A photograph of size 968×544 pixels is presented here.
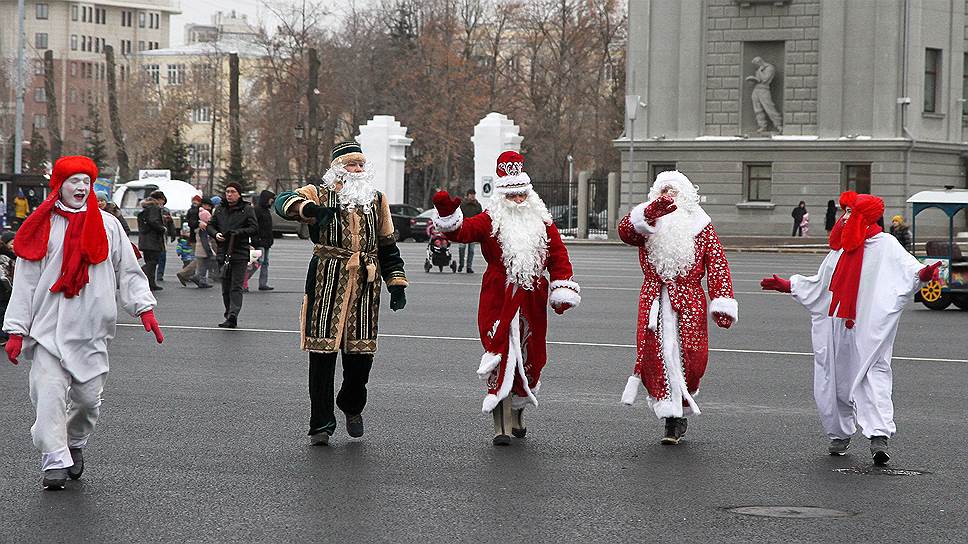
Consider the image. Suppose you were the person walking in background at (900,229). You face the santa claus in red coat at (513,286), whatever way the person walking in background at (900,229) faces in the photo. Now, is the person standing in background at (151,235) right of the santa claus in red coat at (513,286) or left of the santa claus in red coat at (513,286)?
right

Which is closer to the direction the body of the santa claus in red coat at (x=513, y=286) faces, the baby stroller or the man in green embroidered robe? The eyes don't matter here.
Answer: the man in green embroidered robe

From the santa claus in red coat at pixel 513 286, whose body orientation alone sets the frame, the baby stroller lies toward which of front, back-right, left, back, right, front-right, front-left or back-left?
back

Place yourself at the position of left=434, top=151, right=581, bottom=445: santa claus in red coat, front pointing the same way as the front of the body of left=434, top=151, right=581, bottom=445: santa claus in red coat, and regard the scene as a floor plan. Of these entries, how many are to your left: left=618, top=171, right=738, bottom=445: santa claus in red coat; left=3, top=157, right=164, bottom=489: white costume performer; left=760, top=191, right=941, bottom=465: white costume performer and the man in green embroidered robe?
2

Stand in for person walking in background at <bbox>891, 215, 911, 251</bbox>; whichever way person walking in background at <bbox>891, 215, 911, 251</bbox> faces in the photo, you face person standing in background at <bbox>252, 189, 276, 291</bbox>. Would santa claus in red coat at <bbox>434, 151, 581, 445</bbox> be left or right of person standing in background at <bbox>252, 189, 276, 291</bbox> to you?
left

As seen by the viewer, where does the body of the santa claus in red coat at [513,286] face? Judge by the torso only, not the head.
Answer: toward the camera

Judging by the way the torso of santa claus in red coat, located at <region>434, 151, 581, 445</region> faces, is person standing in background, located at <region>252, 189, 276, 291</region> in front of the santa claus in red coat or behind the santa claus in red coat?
behind

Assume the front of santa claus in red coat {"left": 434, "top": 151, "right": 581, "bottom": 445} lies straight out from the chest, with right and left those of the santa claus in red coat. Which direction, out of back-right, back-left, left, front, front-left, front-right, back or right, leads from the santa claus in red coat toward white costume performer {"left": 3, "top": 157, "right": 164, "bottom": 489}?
front-right

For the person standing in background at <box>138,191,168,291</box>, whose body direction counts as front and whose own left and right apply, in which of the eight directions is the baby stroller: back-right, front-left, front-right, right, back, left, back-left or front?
front-left

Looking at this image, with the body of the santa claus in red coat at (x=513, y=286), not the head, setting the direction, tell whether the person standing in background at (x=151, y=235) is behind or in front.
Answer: behind

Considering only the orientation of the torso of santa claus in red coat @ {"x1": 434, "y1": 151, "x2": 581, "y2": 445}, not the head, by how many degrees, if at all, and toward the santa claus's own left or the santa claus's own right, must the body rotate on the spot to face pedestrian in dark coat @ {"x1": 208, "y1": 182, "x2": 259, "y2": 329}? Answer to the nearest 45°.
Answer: approximately 180°
